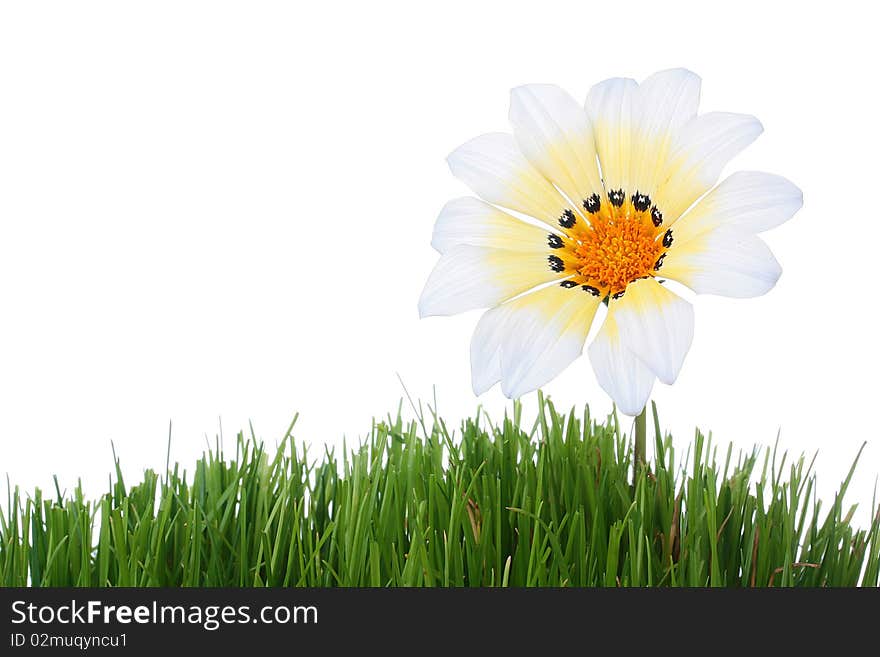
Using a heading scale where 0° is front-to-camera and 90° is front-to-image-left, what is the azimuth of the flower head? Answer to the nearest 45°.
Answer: approximately 0°
